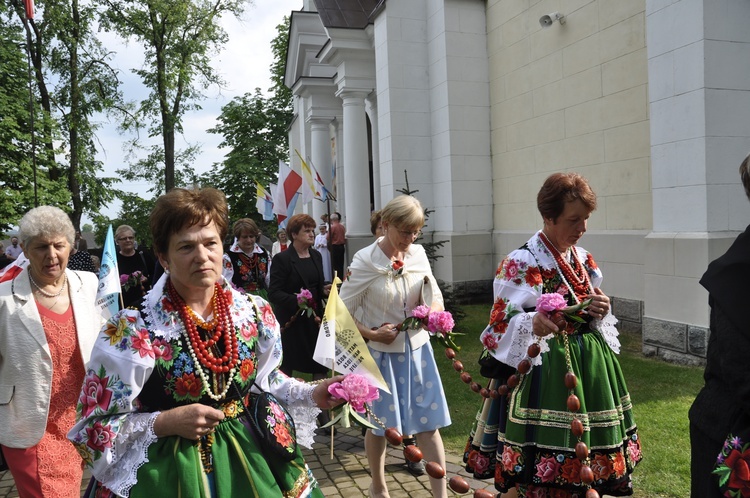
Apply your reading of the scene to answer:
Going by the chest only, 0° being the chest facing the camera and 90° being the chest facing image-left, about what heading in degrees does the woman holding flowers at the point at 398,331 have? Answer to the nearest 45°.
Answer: approximately 315°

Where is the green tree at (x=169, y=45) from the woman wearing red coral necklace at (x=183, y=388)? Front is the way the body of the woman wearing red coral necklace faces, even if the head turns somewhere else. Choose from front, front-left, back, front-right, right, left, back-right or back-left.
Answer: back-left

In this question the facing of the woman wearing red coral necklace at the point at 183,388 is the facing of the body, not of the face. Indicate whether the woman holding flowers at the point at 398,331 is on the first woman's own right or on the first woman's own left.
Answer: on the first woman's own left

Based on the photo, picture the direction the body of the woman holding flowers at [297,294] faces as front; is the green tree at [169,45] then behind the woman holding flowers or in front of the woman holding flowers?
behind

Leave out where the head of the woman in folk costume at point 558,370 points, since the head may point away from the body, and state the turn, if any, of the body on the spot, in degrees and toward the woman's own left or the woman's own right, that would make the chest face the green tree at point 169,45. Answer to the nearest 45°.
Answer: approximately 180°

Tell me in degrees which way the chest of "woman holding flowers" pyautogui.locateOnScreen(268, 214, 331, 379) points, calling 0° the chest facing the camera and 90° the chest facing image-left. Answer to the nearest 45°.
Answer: approximately 315°

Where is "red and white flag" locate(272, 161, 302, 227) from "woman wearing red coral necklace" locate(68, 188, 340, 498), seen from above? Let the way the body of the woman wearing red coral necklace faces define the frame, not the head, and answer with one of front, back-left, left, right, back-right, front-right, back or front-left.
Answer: back-left
